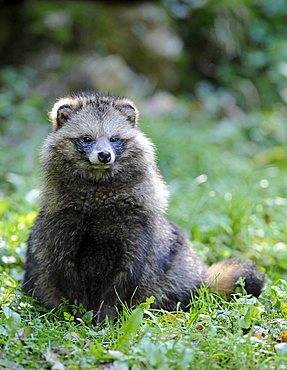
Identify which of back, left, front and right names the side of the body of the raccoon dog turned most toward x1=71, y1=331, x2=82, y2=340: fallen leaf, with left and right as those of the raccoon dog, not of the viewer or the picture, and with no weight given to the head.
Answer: front

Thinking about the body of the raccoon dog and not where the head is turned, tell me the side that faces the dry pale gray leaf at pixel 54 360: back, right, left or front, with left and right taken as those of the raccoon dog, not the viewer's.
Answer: front

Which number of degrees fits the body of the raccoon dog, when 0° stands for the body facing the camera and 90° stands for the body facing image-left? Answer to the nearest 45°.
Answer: approximately 0°
